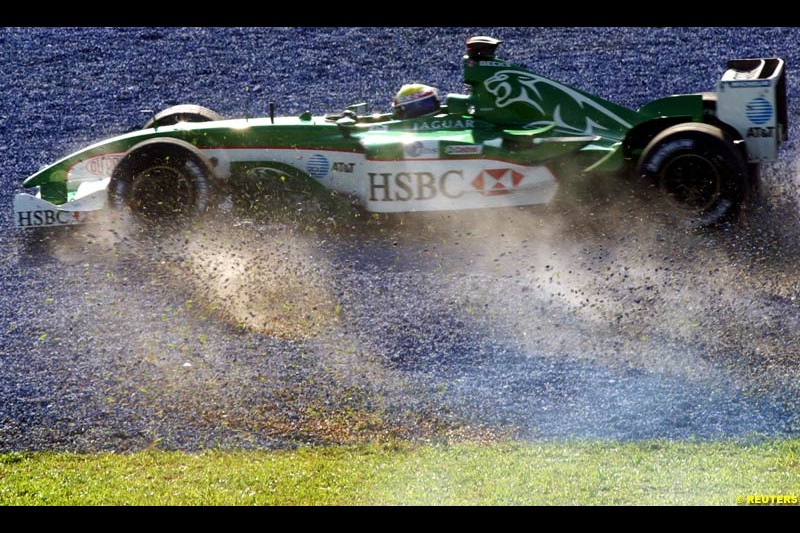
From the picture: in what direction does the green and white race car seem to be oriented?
to the viewer's left
